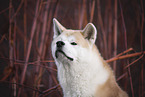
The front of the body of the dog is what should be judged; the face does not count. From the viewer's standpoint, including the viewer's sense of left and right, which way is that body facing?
facing the viewer and to the left of the viewer
